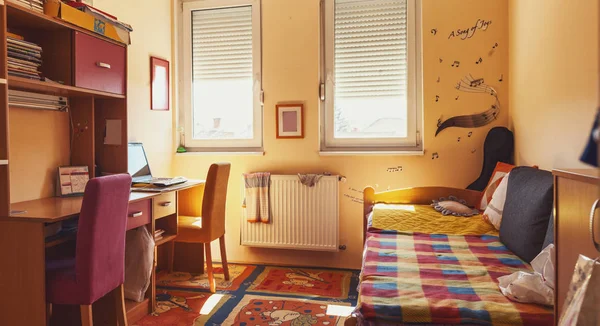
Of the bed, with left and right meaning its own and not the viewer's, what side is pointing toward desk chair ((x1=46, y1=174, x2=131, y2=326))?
right

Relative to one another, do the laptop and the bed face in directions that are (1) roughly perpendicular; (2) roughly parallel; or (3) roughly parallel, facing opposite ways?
roughly perpendicular

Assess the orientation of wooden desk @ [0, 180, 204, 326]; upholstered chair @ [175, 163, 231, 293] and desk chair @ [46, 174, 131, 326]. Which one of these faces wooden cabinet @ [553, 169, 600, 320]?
the wooden desk

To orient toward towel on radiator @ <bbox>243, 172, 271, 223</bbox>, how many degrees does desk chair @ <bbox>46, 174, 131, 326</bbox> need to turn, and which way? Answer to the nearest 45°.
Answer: approximately 90° to its right

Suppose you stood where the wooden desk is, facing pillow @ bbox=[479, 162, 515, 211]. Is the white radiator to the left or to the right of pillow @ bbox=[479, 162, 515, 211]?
left

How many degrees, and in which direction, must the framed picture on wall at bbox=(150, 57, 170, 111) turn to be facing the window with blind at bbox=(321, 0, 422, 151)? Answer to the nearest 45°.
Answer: approximately 45° to its left

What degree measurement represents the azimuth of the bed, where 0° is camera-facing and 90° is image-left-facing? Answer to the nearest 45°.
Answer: approximately 0°

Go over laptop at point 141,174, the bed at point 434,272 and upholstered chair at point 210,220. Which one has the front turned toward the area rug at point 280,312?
the laptop

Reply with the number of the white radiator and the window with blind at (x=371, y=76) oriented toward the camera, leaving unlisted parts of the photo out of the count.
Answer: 2

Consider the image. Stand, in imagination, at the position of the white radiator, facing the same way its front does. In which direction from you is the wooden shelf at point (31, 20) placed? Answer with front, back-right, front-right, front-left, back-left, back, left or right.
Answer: front-right

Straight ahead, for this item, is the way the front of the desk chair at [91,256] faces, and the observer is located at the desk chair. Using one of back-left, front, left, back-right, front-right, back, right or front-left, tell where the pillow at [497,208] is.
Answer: back-right

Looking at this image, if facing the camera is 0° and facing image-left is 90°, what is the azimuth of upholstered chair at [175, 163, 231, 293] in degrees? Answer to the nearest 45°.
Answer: approximately 135°
